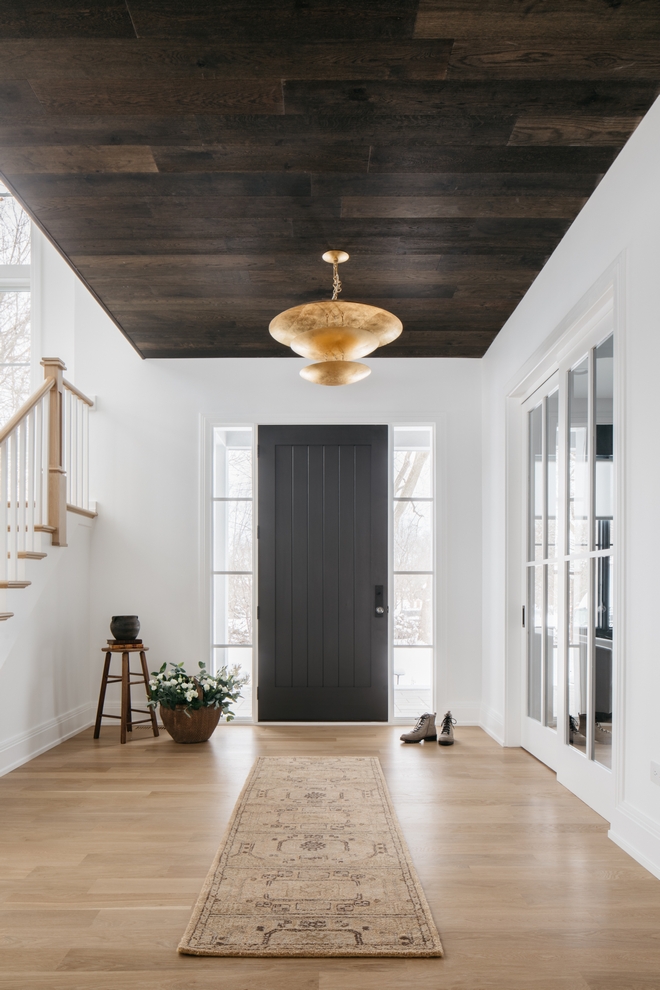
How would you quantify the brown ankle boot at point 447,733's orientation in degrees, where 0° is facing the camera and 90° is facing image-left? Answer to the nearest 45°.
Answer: approximately 0°

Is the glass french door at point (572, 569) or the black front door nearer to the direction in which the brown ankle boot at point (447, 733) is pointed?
the glass french door

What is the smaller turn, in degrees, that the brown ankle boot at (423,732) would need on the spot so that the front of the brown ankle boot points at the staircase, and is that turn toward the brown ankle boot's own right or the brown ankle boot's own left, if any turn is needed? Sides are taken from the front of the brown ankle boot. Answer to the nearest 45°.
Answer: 0° — it already faces it

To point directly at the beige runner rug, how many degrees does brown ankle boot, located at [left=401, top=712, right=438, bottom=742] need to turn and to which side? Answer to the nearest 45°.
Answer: approximately 90° to its left

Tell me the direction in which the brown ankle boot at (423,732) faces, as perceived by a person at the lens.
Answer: facing to the left of the viewer

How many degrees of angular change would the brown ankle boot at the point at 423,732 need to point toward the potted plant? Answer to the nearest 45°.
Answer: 0° — it already faces it

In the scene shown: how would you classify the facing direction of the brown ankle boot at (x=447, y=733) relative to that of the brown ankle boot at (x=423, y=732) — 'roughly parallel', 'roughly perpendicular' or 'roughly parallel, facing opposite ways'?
roughly perpendicular

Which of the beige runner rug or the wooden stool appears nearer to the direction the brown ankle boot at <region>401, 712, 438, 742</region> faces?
the wooden stool
